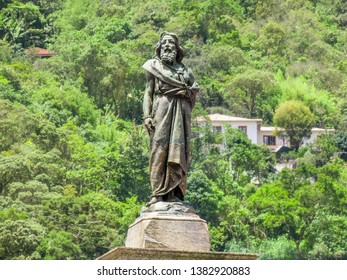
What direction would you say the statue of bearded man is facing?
toward the camera
